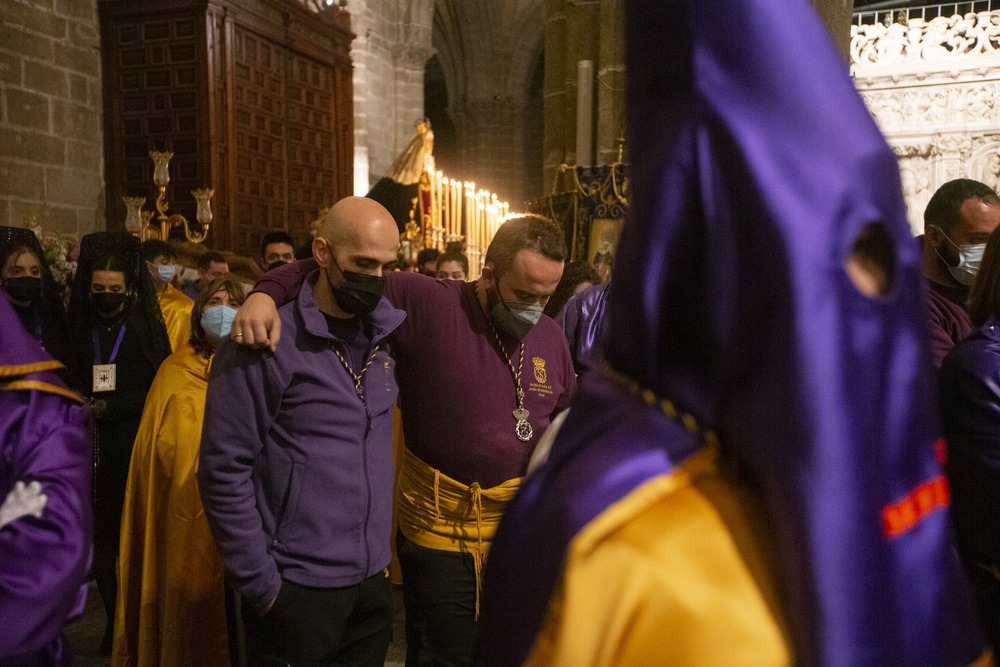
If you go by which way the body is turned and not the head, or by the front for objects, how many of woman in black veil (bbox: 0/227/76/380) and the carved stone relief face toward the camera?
2

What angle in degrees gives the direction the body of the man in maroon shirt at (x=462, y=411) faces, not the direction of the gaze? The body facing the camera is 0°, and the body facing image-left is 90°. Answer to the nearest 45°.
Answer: approximately 315°

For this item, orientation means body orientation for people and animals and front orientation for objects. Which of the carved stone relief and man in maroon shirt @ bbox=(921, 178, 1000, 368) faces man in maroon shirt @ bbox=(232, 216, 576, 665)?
the carved stone relief

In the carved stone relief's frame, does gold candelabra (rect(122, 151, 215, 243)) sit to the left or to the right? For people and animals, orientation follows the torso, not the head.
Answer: on its right

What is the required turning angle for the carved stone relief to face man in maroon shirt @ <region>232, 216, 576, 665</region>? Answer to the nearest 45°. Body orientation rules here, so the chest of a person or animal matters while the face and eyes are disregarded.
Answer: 0° — it already faces them
